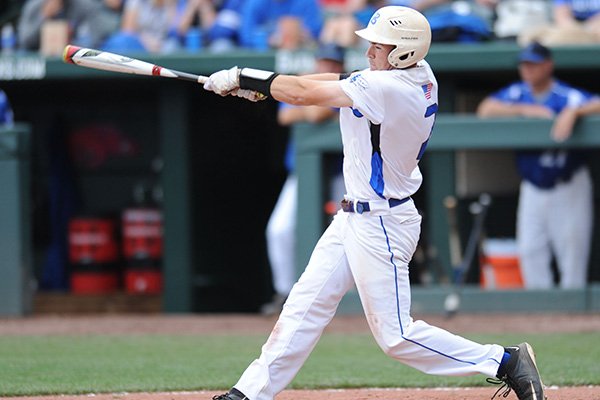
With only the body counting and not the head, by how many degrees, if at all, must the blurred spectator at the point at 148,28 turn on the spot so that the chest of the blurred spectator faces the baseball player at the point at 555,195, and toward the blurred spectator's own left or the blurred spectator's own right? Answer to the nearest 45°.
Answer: approximately 45° to the blurred spectator's own left

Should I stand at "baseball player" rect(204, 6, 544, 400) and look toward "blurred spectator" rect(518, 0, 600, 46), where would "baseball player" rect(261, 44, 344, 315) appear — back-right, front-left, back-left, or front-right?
front-left

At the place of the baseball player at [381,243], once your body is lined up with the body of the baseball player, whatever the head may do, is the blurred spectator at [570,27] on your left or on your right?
on your right

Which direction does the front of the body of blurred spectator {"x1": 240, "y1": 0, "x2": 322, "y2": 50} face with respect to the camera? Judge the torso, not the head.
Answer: toward the camera

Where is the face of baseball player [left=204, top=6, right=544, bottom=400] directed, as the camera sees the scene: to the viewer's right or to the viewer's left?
to the viewer's left

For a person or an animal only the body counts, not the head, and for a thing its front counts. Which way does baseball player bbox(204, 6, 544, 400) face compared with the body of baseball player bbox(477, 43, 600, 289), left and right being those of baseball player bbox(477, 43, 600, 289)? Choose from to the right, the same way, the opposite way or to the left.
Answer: to the right

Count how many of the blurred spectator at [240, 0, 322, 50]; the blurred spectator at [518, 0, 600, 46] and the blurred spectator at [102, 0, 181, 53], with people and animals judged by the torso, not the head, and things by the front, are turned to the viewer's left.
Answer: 0

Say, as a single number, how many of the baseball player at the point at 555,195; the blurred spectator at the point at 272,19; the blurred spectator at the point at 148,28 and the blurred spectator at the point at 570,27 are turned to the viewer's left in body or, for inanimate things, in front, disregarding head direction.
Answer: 0

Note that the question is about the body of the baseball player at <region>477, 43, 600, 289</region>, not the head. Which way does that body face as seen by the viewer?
toward the camera

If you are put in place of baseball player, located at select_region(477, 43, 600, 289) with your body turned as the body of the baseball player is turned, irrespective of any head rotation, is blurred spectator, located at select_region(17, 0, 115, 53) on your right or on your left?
on your right

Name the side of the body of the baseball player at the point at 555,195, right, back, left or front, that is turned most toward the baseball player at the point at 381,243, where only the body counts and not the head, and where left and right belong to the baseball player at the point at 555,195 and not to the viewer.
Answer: front

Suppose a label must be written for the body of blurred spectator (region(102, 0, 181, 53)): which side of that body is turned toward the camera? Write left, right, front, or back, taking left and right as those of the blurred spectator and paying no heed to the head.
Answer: front

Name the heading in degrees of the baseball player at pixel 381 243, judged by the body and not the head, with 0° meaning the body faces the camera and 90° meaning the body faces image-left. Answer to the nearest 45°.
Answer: approximately 90°

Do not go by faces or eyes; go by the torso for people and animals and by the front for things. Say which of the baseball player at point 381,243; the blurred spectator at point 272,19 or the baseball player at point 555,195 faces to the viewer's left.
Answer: the baseball player at point 381,243

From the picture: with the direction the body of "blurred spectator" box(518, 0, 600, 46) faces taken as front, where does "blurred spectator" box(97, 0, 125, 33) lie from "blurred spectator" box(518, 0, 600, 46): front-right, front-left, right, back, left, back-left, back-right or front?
right

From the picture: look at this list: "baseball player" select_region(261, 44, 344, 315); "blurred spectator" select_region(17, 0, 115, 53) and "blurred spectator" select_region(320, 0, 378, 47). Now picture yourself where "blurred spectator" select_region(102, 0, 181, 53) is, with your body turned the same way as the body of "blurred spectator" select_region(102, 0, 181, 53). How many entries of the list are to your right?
1
